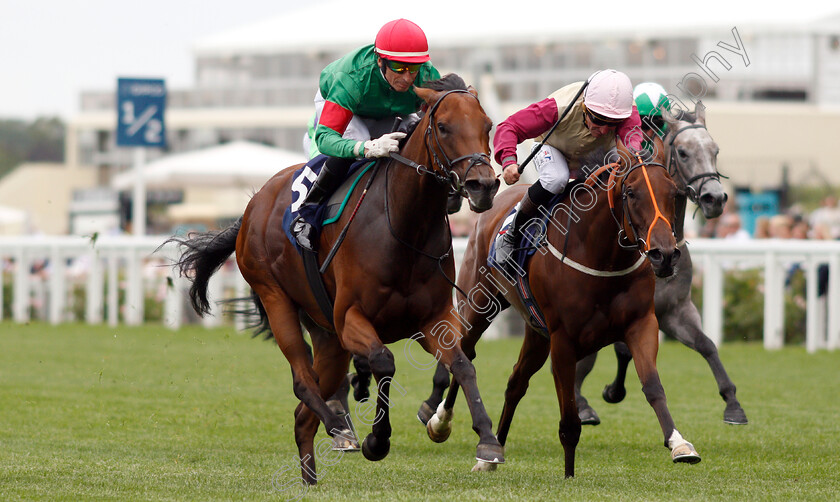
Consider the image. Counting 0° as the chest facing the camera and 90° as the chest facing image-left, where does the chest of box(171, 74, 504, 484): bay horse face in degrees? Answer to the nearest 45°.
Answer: approximately 315°

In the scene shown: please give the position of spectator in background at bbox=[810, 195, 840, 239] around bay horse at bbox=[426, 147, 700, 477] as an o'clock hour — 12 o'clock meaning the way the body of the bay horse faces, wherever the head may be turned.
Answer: The spectator in background is roughly at 8 o'clock from the bay horse.

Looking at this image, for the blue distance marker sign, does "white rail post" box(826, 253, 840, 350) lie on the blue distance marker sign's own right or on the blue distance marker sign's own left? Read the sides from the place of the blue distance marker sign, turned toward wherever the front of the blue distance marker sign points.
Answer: on the blue distance marker sign's own left
